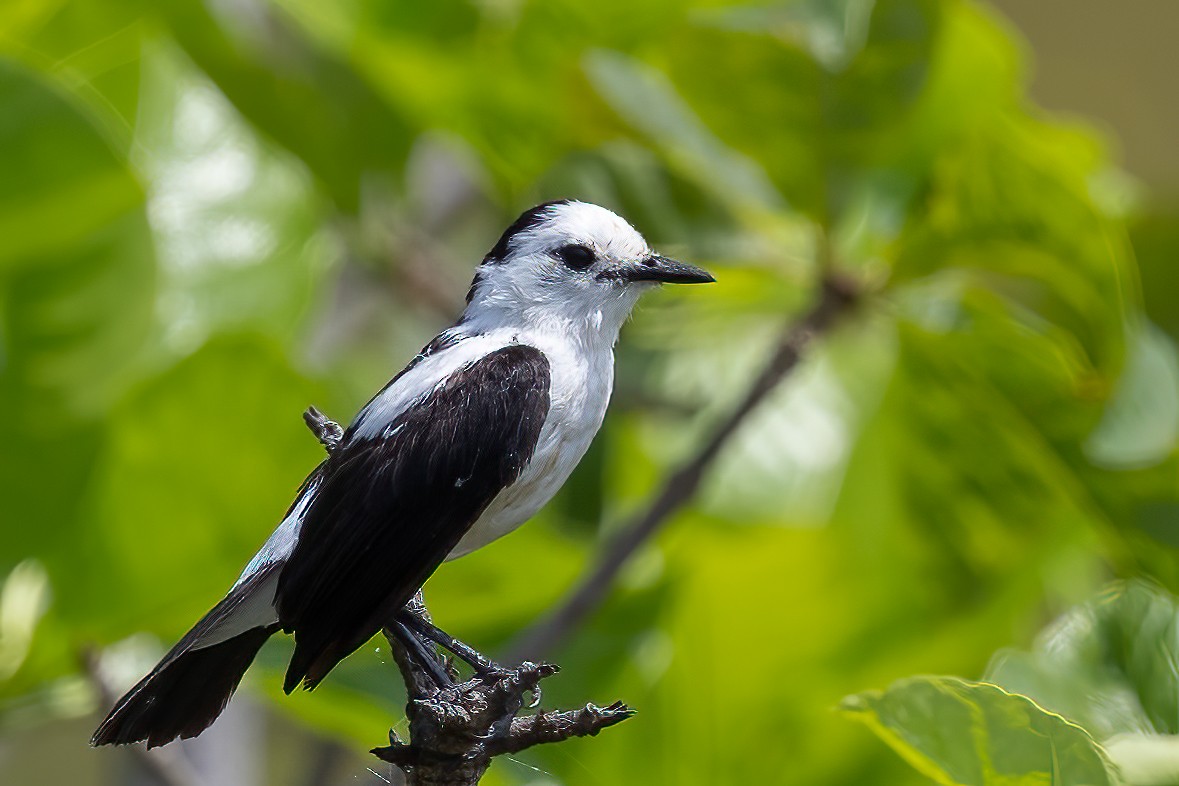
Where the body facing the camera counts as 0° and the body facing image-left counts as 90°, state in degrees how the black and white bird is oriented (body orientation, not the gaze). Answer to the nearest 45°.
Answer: approximately 270°
